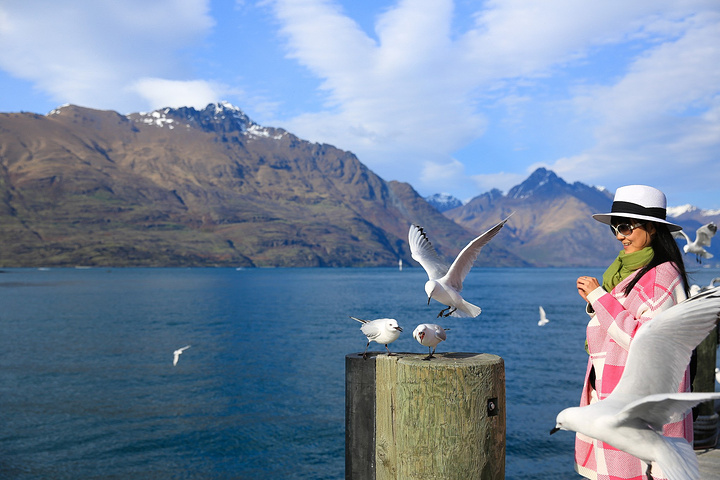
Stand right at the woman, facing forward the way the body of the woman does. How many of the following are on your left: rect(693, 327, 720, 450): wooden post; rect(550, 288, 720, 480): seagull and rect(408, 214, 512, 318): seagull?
1

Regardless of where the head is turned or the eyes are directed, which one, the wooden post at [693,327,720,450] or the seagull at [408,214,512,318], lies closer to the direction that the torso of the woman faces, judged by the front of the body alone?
the seagull

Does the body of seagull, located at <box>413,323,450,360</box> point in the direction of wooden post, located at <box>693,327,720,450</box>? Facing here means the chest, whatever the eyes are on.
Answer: no

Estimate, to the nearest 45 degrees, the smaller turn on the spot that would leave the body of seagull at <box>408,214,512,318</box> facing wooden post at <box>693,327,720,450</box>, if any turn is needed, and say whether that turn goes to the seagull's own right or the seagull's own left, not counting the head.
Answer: approximately 180°

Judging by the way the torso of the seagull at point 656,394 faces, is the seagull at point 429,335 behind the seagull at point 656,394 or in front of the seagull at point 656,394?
in front

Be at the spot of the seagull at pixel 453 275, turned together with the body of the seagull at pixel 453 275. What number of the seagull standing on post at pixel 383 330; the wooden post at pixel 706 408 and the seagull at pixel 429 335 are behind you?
1

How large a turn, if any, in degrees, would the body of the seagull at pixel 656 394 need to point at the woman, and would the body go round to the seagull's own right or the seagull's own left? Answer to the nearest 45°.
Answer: approximately 90° to the seagull's own right

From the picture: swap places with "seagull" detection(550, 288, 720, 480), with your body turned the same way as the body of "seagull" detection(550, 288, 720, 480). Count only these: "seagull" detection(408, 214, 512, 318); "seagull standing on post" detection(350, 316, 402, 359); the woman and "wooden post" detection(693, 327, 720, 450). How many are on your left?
0

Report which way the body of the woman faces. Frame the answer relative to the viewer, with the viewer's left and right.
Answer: facing to the left of the viewer

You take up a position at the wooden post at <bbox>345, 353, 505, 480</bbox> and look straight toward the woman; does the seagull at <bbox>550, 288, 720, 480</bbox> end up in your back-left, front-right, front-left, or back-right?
front-right

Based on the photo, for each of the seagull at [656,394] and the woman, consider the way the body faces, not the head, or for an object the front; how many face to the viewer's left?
2

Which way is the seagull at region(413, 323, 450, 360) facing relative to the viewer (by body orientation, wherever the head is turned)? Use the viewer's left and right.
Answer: facing the viewer and to the left of the viewer

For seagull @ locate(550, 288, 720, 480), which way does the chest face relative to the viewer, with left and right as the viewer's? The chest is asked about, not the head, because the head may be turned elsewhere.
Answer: facing to the left of the viewer
